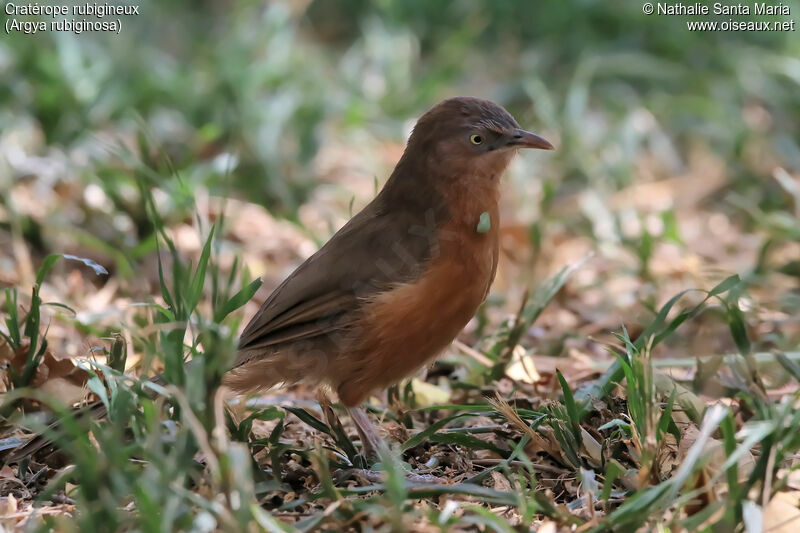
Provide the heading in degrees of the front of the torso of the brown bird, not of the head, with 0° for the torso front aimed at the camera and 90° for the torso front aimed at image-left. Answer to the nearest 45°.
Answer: approximately 270°
